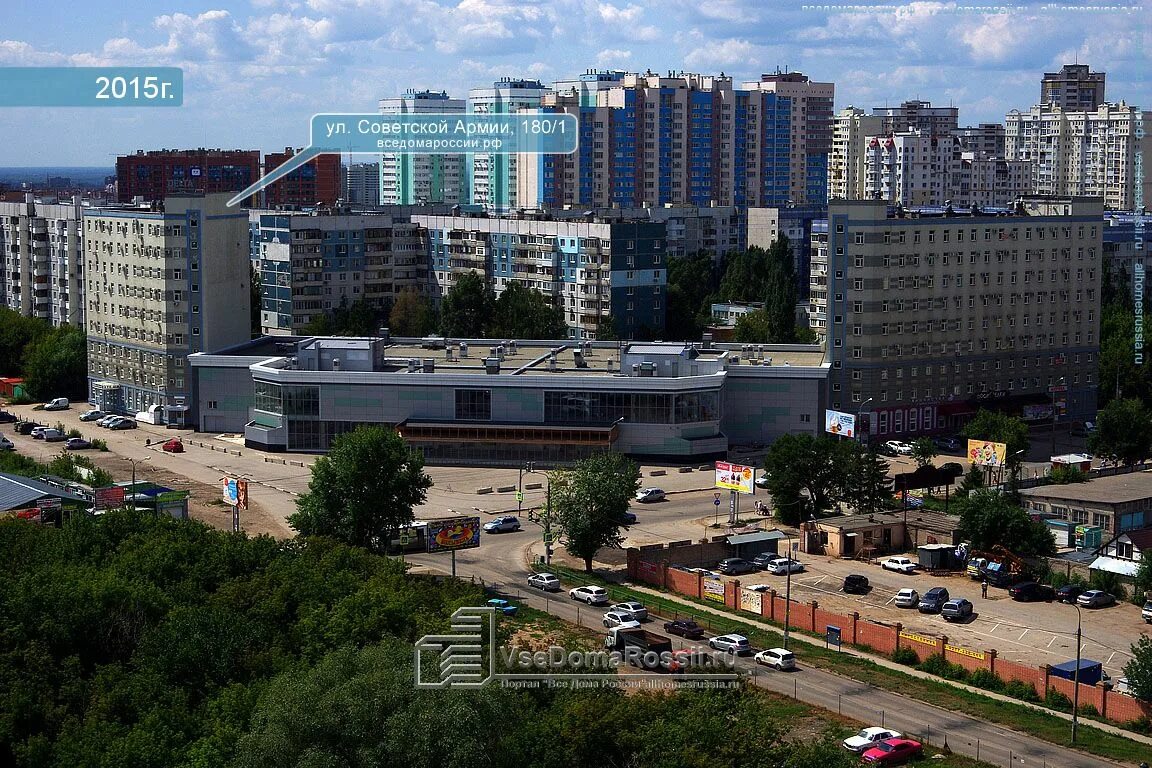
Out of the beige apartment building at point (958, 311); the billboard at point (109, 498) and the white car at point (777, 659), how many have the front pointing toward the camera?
2

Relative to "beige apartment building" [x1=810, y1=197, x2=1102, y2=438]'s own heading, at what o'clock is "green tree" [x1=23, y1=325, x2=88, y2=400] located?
The green tree is roughly at 3 o'clock from the beige apartment building.

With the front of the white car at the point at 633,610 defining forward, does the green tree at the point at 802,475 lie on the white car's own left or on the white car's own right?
on the white car's own right

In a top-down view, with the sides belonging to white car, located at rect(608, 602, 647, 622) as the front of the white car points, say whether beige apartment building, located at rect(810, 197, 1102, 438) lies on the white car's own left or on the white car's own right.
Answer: on the white car's own right

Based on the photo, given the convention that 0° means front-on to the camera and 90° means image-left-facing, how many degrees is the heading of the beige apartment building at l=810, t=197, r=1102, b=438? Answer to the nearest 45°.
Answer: approximately 0°

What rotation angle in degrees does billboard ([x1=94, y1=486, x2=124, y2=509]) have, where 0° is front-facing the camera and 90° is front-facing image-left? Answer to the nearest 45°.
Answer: approximately 0°

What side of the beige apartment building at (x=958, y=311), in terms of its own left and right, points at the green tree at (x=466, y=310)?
right

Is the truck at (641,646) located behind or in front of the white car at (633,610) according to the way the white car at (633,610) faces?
behind

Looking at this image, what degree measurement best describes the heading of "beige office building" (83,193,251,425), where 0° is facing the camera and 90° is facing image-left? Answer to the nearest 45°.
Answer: approximately 45°

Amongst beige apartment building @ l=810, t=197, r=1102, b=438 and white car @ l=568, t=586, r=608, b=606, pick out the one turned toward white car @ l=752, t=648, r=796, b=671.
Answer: the beige apartment building
